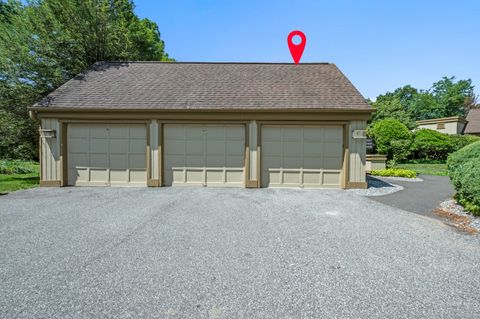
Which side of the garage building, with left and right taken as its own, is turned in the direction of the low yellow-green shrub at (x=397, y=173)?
left

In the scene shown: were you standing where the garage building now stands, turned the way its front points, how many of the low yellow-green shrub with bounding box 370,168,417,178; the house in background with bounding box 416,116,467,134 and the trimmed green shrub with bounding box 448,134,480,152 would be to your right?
0

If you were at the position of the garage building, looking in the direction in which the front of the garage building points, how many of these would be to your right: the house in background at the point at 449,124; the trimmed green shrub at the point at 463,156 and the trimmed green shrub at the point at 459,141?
0

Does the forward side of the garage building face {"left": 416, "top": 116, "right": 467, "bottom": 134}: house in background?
no

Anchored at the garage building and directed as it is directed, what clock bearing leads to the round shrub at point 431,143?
The round shrub is roughly at 8 o'clock from the garage building.

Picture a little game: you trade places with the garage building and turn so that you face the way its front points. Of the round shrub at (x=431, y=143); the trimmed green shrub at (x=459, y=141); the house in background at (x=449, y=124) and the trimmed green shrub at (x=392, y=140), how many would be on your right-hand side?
0

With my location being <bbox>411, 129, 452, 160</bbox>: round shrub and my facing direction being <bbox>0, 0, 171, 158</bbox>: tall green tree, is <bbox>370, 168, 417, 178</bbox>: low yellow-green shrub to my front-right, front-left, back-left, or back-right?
front-left

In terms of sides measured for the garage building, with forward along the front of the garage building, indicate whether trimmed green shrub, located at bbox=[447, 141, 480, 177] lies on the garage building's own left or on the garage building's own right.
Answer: on the garage building's own left

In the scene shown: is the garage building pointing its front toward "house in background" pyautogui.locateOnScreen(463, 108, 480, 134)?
no

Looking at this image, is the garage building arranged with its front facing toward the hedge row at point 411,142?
no

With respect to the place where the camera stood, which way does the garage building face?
facing the viewer

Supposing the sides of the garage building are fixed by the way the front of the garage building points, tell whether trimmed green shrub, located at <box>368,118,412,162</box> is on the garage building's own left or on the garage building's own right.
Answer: on the garage building's own left

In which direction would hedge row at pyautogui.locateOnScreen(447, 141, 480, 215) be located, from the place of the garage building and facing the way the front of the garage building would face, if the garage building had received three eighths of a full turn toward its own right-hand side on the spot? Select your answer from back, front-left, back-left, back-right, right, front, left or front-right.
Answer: back
